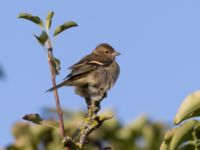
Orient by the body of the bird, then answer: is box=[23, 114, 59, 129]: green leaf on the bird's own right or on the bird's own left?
on the bird's own right

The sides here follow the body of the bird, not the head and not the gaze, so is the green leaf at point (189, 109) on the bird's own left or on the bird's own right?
on the bird's own right

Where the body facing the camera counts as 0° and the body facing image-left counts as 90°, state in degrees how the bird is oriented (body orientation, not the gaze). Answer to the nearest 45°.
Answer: approximately 270°
